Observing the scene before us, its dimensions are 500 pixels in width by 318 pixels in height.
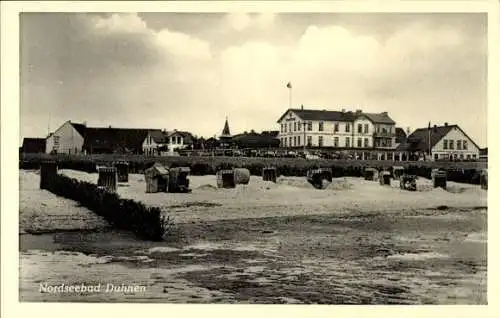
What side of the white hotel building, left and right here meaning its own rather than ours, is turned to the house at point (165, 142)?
right

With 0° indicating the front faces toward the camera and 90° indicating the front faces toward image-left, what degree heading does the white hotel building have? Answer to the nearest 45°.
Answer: approximately 0°

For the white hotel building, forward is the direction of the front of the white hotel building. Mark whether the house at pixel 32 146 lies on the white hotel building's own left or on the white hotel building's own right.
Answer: on the white hotel building's own right

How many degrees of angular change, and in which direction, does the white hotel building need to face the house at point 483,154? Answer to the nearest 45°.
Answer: approximately 90° to its left
